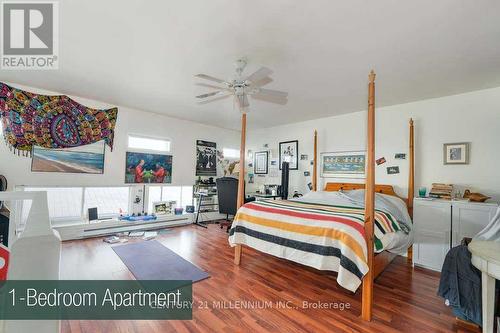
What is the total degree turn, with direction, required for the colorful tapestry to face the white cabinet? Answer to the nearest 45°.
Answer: approximately 45° to its left

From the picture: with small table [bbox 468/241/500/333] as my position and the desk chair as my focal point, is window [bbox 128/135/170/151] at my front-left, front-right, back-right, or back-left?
front-left

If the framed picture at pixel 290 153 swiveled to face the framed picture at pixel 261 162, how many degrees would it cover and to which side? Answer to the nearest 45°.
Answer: approximately 90° to its right

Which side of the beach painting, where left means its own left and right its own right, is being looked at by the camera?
front

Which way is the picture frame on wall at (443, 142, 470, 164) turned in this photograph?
toward the camera

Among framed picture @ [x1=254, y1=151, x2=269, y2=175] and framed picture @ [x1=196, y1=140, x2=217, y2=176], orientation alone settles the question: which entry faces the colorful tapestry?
framed picture @ [x1=254, y1=151, x2=269, y2=175]

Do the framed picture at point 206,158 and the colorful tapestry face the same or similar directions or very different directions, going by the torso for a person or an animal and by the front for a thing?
same or similar directions

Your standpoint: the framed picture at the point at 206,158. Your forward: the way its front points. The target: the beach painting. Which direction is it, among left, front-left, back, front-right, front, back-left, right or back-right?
right

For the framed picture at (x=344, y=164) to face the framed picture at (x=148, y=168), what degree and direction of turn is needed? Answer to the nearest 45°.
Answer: approximately 45° to its right

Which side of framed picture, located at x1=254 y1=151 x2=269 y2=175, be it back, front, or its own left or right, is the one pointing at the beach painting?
front

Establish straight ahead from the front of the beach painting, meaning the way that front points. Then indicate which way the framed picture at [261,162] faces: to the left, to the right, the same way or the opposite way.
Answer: to the right

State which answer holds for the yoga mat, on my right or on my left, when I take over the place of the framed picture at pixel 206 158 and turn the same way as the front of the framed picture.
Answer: on my right

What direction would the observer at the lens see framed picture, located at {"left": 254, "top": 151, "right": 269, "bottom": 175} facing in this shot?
facing the viewer and to the left of the viewer

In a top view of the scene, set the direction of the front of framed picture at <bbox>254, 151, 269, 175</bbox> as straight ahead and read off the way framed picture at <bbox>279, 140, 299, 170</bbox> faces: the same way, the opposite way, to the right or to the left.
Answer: the same way

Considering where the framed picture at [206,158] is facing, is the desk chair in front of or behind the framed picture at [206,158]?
in front

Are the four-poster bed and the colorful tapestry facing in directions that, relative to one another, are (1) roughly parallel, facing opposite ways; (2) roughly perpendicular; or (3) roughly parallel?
roughly perpendicular

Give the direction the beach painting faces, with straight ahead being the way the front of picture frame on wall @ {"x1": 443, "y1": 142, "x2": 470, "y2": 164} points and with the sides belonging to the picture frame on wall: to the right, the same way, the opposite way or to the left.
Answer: to the left

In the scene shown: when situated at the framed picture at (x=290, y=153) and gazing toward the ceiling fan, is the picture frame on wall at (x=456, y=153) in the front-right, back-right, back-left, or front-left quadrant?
front-left
